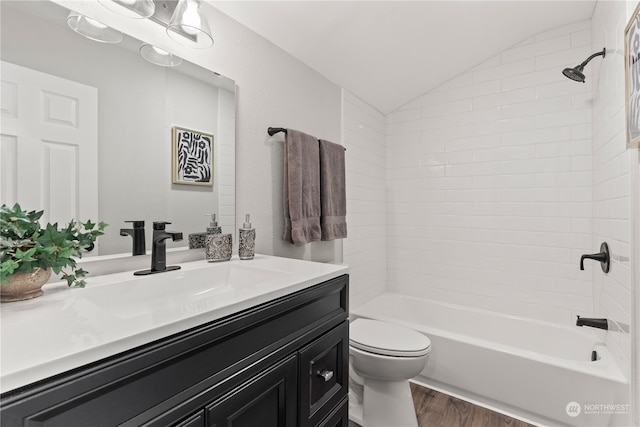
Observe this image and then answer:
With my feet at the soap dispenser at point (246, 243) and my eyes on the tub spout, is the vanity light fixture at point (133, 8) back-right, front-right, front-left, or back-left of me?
back-right

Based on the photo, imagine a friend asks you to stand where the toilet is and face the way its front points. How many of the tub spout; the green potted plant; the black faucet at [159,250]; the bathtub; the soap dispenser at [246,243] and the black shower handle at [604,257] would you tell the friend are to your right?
3

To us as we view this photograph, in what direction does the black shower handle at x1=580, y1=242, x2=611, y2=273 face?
facing to the left of the viewer

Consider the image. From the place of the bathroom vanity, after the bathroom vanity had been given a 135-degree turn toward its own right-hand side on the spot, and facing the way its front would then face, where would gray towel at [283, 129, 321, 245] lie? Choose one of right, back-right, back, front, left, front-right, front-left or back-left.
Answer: back-right

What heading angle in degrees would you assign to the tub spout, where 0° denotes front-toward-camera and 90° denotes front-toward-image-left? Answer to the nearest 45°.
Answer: approximately 90°

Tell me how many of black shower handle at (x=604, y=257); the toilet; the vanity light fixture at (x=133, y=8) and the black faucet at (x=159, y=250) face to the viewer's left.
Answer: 1

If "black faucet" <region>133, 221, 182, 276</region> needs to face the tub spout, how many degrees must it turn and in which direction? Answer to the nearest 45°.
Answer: approximately 45° to its left

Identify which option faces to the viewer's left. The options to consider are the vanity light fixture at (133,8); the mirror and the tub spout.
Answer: the tub spout

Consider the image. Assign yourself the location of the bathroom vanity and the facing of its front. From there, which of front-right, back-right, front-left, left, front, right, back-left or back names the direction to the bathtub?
front-left

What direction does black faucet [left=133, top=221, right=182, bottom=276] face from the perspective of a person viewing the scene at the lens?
facing the viewer and to the right of the viewer

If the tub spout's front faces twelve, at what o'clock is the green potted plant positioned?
The green potted plant is roughly at 10 o'clock from the tub spout.

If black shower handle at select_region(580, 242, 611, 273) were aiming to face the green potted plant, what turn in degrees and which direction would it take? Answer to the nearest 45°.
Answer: approximately 45° to its left
